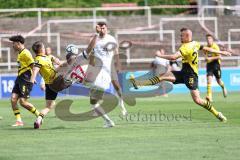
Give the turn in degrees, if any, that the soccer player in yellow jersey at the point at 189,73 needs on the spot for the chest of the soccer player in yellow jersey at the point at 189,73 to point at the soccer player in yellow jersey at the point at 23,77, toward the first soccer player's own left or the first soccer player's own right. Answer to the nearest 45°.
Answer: approximately 45° to the first soccer player's own left

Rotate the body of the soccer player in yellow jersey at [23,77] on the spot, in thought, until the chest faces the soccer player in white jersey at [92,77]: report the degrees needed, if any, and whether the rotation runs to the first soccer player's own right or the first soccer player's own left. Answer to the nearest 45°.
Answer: approximately 135° to the first soccer player's own left

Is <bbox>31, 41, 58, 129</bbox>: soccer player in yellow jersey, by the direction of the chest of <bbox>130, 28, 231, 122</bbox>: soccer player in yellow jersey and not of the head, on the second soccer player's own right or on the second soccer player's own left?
on the second soccer player's own left

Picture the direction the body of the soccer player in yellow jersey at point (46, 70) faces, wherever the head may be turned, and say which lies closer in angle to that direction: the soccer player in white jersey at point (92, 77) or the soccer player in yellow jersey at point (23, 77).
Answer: the soccer player in white jersey

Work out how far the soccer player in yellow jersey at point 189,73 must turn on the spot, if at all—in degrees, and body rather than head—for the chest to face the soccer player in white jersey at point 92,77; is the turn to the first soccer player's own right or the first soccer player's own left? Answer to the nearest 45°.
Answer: approximately 45° to the first soccer player's own left

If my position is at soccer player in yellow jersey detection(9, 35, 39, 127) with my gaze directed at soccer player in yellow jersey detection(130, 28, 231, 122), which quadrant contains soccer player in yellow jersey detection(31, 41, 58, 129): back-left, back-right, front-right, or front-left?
front-right

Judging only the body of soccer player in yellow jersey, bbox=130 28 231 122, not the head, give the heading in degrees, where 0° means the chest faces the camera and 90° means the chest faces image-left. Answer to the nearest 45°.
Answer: approximately 135°
